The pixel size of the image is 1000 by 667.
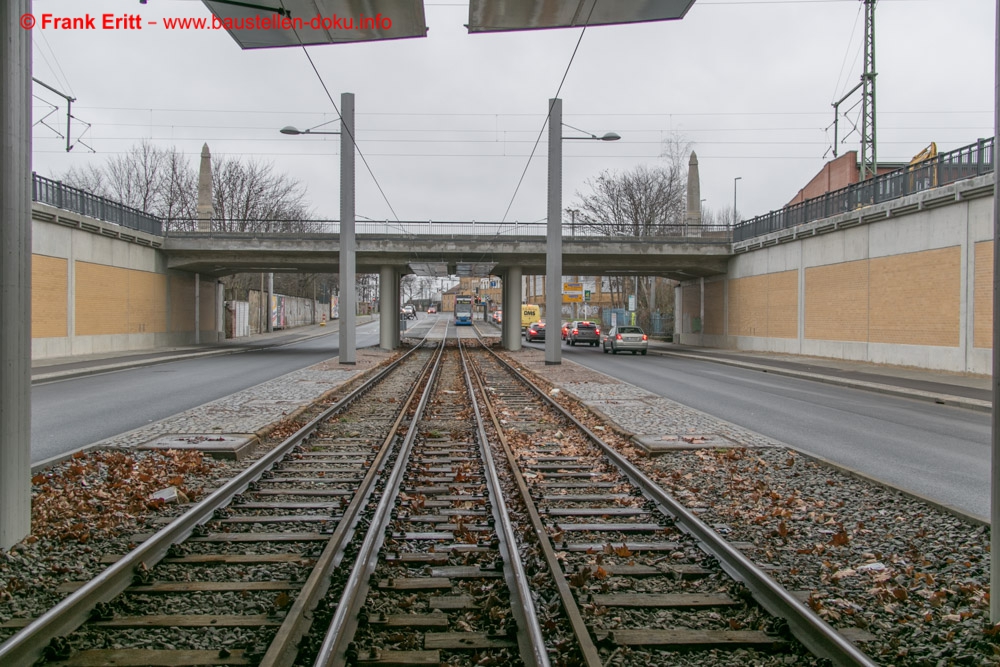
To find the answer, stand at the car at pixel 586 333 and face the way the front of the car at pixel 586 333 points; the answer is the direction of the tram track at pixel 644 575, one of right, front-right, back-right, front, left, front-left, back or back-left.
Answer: back

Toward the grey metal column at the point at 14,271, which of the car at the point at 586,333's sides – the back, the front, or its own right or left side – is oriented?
back

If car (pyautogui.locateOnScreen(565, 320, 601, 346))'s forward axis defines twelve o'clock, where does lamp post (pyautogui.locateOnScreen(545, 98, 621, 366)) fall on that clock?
The lamp post is roughly at 6 o'clock from the car.

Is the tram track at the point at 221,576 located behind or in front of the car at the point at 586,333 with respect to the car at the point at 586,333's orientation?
behind

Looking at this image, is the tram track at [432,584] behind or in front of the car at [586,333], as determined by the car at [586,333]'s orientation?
behind

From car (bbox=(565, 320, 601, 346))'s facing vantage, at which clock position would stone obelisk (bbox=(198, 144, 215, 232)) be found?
The stone obelisk is roughly at 9 o'clock from the car.

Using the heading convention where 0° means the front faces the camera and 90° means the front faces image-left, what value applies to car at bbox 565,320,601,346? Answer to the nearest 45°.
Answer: approximately 180°
